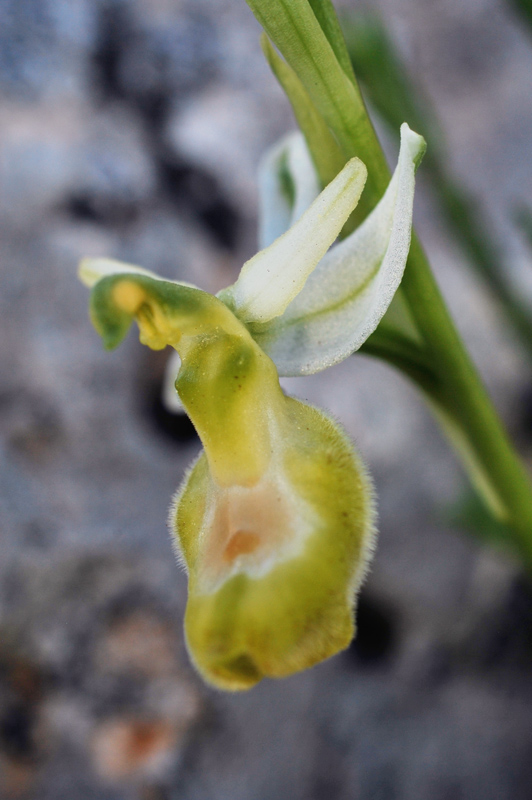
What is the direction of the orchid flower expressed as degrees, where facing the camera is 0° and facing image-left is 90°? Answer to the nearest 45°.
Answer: approximately 45°

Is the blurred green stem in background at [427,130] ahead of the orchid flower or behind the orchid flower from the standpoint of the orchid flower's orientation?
behind
